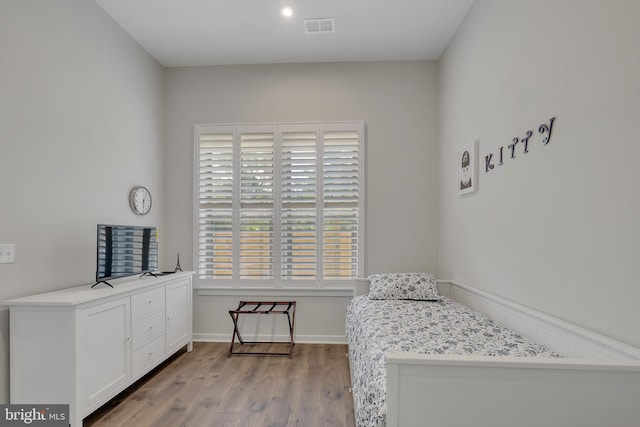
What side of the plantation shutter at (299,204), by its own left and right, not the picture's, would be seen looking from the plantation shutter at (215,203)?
right

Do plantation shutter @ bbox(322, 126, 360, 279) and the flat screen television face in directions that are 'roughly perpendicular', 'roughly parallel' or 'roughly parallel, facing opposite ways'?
roughly perpendicular

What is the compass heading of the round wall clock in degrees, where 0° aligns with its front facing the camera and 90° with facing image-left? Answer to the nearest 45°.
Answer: approximately 315°

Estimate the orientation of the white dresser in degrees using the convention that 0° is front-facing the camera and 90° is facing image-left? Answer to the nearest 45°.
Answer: approximately 315°

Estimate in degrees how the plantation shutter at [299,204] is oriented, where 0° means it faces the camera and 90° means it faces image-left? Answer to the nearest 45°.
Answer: approximately 0°
